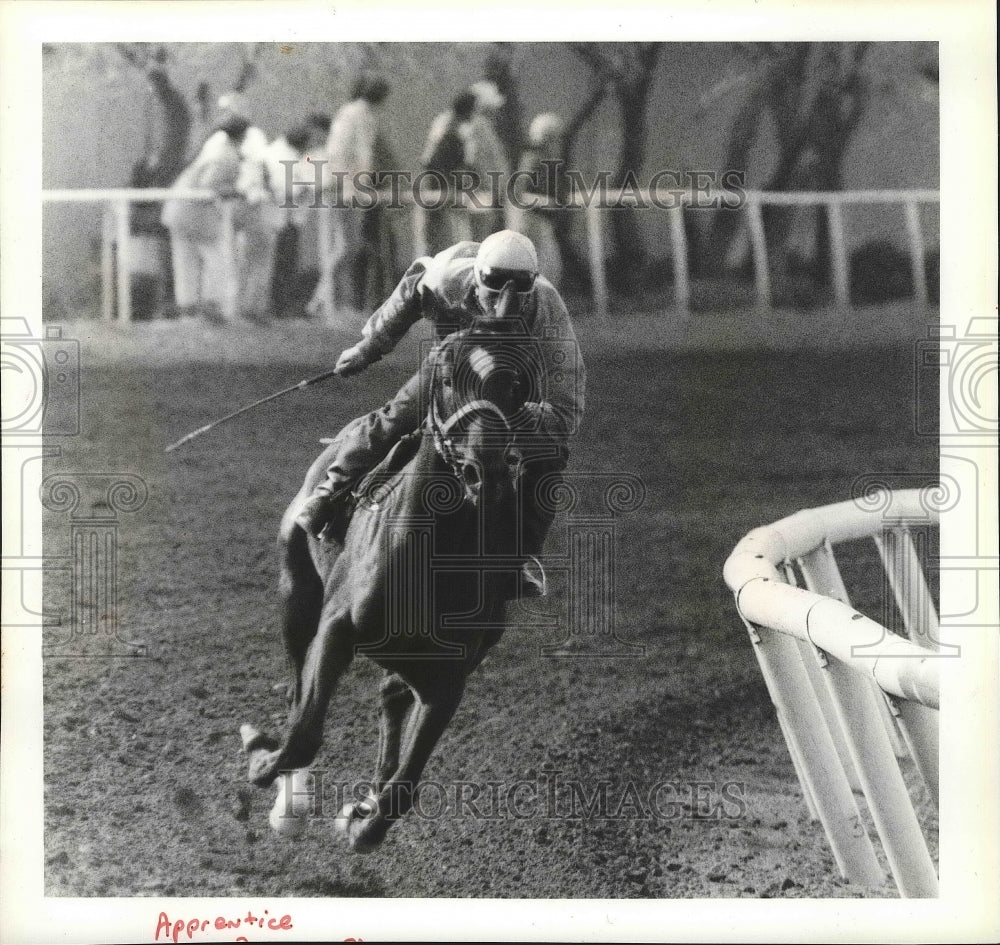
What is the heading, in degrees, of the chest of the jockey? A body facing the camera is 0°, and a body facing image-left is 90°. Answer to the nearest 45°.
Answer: approximately 0°
